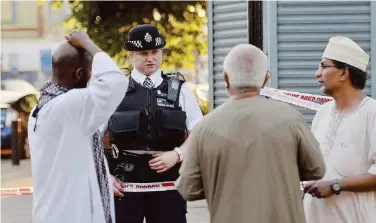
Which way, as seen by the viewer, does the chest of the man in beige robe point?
away from the camera

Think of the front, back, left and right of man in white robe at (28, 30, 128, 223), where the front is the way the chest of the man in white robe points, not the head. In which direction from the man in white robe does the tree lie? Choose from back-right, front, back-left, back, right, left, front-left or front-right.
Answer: front-left

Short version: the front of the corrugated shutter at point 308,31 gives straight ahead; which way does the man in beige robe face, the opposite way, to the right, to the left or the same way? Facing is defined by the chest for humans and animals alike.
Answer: the opposite way

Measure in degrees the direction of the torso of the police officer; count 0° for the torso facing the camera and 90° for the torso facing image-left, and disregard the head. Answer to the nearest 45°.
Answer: approximately 0°

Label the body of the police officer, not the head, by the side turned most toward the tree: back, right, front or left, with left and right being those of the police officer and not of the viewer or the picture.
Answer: back

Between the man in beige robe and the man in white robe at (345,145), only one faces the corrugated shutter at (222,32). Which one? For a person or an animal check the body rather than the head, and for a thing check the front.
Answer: the man in beige robe

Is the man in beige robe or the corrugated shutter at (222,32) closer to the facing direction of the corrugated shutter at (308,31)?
the man in beige robe

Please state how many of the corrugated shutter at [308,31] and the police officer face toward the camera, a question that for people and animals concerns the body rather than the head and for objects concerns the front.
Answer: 2

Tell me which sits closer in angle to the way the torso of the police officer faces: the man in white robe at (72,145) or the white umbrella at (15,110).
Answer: the man in white robe

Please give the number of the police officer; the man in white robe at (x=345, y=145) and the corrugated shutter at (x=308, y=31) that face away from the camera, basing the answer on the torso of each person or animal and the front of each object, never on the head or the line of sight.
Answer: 0

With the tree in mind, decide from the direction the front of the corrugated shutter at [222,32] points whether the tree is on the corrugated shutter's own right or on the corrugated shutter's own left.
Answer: on the corrugated shutter's own right

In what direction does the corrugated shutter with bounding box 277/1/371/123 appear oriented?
toward the camera

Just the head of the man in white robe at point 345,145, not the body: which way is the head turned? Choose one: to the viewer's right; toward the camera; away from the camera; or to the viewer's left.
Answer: to the viewer's left

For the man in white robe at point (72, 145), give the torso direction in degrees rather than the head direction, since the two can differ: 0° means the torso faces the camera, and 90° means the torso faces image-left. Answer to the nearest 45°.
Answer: approximately 225°

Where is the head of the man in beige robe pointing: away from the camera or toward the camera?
away from the camera

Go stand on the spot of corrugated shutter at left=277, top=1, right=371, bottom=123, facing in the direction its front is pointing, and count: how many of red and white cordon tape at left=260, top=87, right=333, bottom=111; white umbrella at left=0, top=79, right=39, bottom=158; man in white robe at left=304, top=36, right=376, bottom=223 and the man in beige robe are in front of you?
3

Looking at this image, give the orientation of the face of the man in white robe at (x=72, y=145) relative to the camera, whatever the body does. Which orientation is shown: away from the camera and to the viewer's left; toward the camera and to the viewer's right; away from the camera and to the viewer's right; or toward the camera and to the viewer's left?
away from the camera and to the viewer's right
